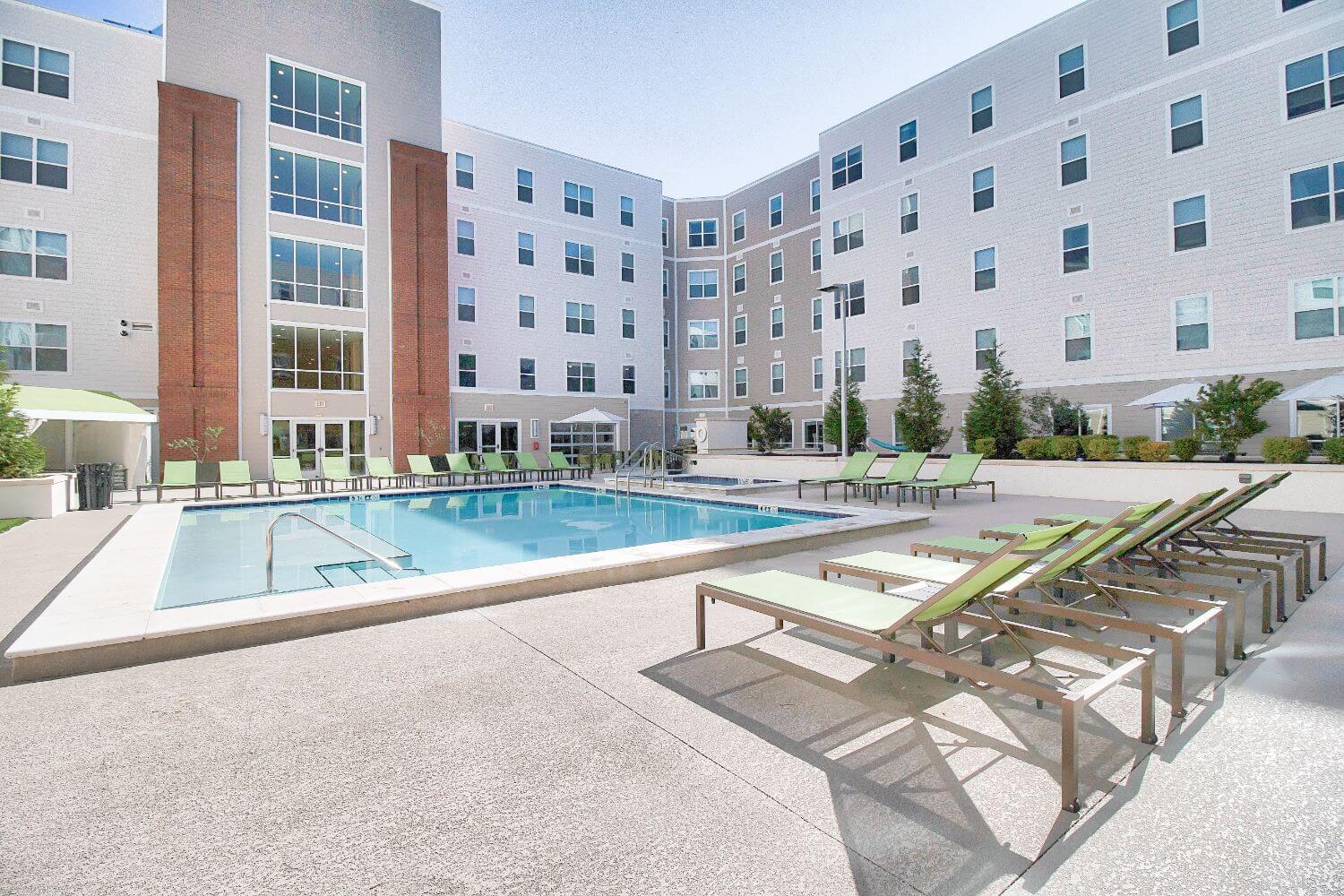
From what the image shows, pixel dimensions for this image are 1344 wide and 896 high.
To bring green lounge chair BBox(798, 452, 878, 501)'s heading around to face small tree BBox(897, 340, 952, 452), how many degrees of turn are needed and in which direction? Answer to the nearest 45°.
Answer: approximately 135° to its right

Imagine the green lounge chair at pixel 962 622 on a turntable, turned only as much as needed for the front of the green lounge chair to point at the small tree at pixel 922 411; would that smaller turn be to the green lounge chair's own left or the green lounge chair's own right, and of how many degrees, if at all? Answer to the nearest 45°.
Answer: approximately 45° to the green lounge chair's own right

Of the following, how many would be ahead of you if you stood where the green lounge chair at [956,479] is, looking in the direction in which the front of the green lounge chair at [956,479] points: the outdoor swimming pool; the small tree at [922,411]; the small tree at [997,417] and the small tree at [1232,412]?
1

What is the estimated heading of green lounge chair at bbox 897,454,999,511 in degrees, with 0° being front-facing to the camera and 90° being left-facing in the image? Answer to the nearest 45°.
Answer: approximately 45°

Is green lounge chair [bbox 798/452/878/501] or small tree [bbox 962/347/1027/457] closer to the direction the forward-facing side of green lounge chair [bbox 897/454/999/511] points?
the green lounge chair

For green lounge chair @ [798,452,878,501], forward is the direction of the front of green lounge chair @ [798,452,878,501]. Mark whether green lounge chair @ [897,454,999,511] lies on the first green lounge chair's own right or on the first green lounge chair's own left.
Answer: on the first green lounge chair's own left

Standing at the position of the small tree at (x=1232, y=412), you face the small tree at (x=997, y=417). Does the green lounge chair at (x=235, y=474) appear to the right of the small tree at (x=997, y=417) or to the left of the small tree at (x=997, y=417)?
left

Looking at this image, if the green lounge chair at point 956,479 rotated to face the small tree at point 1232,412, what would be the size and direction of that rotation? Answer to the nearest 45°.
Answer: approximately 180°

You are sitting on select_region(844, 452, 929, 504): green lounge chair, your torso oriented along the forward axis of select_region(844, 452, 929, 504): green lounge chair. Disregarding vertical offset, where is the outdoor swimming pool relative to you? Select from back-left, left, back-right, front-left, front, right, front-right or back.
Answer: front

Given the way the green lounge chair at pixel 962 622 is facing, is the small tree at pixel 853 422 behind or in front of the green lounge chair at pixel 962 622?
in front

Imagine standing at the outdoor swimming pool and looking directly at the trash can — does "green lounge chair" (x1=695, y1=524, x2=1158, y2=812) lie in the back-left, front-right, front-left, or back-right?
back-left

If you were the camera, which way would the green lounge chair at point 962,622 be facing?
facing away from the viewer and to the left of the viewer

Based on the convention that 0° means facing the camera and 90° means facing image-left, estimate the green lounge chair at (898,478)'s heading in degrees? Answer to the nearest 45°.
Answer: approximately 45°

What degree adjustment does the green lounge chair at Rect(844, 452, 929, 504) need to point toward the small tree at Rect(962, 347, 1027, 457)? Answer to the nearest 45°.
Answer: approximately 180°
